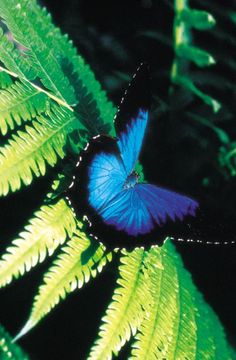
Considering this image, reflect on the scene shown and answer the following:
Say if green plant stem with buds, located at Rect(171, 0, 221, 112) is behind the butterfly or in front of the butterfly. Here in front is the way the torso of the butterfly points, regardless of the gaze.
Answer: in front

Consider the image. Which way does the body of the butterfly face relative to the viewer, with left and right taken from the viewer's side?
facing away from the viewer and to the right of the viewer
